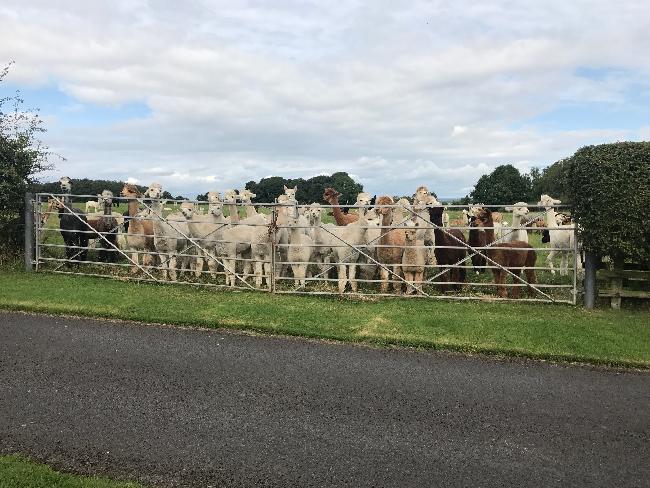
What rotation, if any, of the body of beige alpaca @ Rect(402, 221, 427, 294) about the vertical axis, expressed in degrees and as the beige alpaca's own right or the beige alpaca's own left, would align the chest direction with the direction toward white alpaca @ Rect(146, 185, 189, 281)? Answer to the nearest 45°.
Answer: approximately 90° to the beige alpaca's own right

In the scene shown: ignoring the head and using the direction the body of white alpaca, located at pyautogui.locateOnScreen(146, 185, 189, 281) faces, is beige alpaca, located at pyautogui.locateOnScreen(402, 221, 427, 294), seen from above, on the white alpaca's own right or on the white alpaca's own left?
on the white alpaca's own left

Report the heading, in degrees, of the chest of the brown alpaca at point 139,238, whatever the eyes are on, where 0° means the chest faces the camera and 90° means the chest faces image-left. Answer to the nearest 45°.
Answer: approximately 45°

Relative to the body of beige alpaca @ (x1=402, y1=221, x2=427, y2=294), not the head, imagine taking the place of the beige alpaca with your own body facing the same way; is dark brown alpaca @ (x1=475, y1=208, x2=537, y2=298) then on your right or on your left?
on your left

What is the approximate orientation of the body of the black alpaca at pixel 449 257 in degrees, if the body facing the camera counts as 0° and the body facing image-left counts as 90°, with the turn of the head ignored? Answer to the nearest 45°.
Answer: approximately 45°

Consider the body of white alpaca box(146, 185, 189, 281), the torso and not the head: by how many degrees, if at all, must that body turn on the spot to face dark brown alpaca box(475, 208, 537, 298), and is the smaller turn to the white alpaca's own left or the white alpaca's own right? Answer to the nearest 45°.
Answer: approximately 90° to the white alpaca's own left

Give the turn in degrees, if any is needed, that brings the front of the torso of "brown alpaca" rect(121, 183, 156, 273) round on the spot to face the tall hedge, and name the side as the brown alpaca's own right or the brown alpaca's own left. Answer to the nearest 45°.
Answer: approximately 90° to the brown alpaca's own left

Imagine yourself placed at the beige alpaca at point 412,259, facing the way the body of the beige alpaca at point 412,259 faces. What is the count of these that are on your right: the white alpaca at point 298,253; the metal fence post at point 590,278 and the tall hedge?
1

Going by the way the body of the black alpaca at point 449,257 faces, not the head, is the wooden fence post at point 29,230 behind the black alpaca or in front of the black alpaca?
in front

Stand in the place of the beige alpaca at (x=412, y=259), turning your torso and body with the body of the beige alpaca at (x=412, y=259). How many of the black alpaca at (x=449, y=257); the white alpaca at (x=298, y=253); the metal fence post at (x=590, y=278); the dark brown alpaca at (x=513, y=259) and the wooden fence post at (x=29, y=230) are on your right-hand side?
2

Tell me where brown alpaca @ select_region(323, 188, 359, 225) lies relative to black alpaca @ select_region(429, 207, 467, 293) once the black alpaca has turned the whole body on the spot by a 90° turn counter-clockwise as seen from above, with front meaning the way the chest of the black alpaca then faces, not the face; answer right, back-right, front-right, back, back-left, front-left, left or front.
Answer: back

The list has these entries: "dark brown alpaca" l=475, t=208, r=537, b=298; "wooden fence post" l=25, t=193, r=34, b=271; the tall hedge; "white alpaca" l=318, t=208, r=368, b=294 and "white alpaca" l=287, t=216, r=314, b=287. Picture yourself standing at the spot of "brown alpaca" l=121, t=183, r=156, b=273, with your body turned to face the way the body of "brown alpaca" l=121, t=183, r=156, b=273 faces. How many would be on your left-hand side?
4
